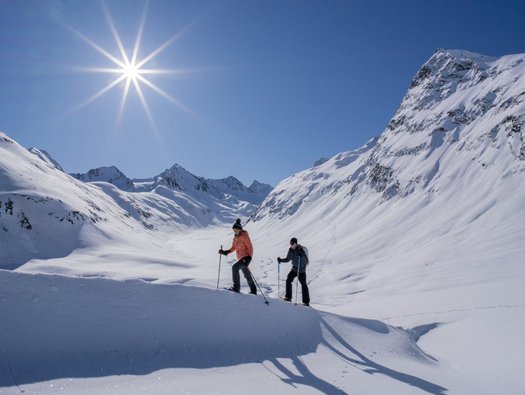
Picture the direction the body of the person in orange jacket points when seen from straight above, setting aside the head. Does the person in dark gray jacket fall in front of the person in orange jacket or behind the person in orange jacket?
behind

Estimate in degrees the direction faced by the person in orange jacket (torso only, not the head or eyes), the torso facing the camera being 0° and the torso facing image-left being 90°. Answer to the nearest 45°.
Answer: approximately 90°
